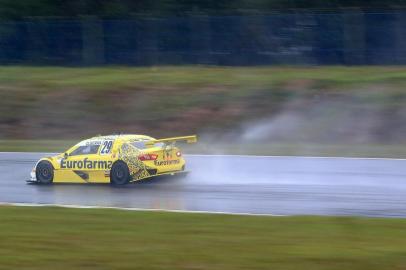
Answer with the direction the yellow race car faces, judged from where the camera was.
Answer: facing away from the viewer and to the left of the viewer
